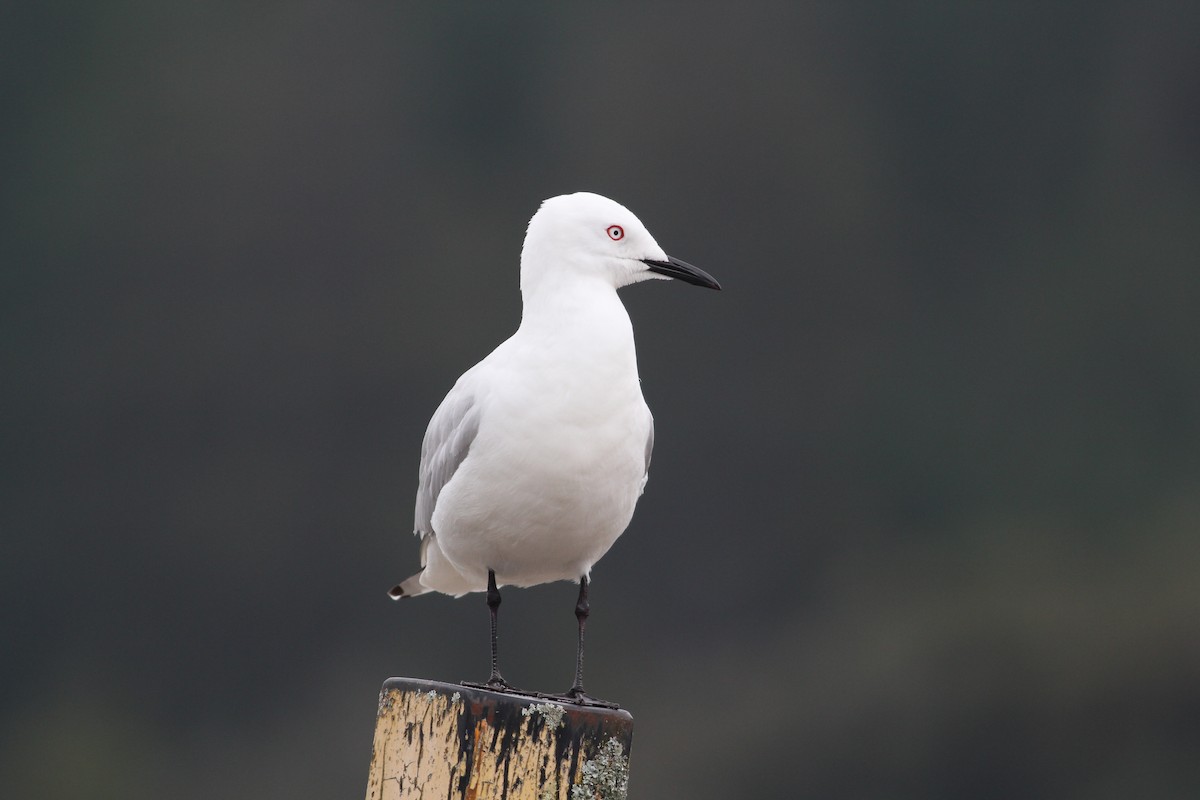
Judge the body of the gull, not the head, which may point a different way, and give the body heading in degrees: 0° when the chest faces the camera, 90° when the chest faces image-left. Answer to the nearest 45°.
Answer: approximately 315°
